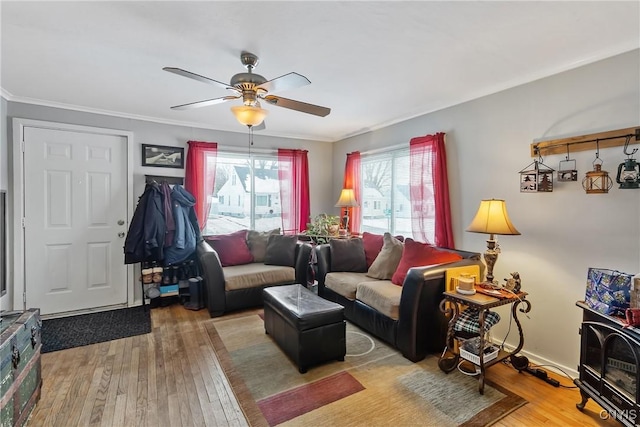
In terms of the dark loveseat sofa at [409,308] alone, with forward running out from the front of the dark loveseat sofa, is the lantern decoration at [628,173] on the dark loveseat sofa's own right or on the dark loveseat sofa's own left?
on the dark loveseat sofa's own left

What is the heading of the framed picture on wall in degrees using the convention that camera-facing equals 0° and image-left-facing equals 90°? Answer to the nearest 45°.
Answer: approximately 0°

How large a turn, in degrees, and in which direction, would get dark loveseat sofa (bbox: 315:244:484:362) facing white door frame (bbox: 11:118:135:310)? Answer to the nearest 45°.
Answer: approximately 45° to its right

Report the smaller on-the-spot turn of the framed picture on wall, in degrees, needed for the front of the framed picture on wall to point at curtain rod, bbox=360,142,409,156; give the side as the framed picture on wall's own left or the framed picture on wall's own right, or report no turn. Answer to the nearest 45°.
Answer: approximately 45° to the framed picture on wall's own left

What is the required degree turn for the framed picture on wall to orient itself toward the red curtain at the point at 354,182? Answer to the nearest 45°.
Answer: approximately 90° to its left

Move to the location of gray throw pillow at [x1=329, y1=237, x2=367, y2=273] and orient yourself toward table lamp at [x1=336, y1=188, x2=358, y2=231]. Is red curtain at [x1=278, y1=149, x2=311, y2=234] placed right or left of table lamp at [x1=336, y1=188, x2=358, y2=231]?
left

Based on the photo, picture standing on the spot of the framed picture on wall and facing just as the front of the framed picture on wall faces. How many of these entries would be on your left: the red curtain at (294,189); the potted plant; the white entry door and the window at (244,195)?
3
